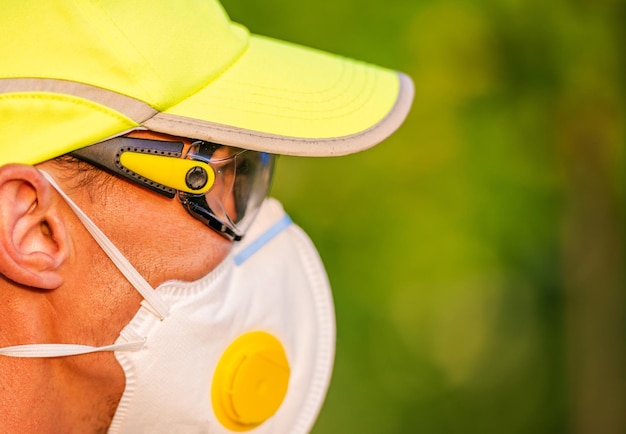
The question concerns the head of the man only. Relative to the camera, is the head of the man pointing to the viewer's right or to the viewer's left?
to the viewer's right
